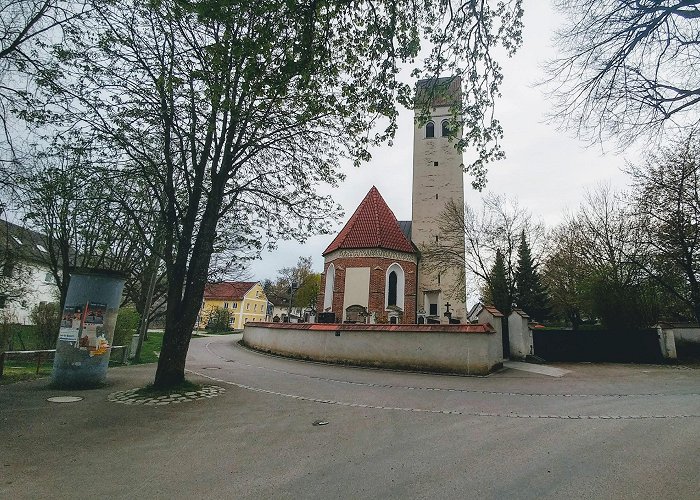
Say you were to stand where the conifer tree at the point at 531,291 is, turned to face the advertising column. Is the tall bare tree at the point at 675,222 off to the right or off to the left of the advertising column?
left

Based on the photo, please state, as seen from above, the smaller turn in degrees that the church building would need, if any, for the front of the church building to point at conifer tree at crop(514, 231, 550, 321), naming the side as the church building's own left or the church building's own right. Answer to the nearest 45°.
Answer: approximately 45° to the church building's own right

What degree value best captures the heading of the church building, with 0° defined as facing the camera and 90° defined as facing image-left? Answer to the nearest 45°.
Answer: approximately 180°

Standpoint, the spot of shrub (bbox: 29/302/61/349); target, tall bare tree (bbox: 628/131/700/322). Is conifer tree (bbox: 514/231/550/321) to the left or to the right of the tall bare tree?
left

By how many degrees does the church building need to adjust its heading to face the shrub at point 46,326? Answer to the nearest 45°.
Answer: approximately 135° to its left

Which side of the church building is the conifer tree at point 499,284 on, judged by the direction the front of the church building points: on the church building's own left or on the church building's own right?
on the church building's own right

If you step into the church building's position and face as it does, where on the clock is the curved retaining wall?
The curved retaining wall is roughly at 6 o'clock from the church building.

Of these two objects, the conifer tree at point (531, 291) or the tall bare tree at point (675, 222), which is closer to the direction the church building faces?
the conifer tree

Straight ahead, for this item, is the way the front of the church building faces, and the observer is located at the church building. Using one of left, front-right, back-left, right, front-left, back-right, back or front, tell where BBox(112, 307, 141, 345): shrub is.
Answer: back-left
